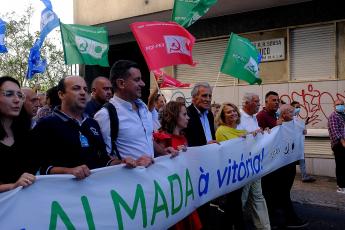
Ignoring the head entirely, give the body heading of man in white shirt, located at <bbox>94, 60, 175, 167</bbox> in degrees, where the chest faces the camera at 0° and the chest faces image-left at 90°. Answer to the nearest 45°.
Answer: approximately 315°

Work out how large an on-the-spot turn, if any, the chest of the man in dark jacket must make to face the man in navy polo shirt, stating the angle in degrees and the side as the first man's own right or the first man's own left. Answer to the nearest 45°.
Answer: approximately 90° to the first man's own right

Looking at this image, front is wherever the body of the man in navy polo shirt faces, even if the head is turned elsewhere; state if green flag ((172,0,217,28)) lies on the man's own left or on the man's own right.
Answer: on the man's own left

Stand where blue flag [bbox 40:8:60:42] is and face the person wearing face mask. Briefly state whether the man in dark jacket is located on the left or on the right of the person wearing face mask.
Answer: right

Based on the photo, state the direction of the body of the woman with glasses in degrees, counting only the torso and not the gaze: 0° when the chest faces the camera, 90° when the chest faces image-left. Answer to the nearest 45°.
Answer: approximately 315°

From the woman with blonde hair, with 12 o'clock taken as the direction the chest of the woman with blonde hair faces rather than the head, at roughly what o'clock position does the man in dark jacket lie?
The man in dark jacket is roughly at 3 o'clock from the woman with blonde hair.

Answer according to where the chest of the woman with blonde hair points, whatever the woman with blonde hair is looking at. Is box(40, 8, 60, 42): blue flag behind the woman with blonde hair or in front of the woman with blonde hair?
behind

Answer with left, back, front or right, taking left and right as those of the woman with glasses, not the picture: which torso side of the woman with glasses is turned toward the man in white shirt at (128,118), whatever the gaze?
left

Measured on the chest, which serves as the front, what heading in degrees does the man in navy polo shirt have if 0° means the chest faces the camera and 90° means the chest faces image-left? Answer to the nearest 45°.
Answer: approximately 315°
